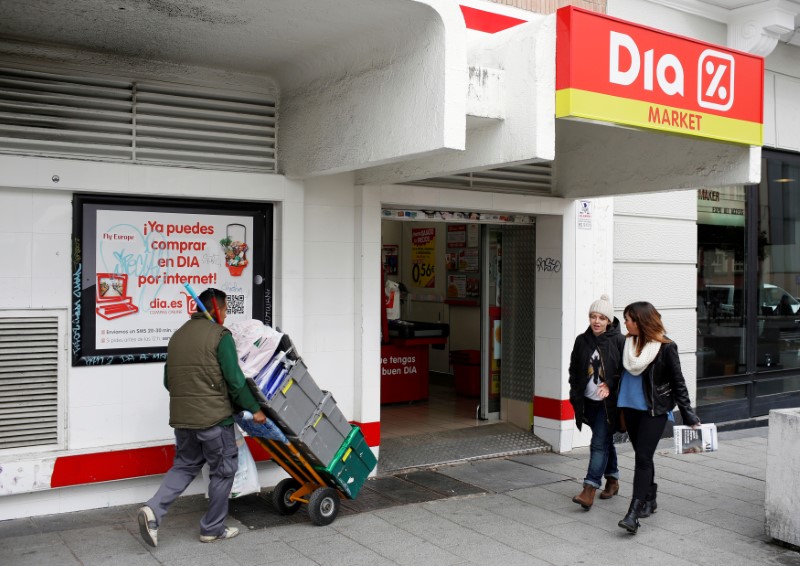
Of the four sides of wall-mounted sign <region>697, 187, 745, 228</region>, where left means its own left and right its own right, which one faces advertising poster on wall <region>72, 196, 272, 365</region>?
right

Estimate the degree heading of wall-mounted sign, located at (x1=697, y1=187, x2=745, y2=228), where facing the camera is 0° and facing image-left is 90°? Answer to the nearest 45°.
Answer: approximately 315°

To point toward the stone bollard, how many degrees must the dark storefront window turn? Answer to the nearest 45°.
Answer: approximately 45° to its right

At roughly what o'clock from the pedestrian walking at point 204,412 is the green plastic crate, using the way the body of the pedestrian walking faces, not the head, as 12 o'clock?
The green plastic crate is roughly at 1 o'clock from the pedestrian walking.

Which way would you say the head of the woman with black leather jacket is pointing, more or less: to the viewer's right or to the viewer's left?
to the viewer's left

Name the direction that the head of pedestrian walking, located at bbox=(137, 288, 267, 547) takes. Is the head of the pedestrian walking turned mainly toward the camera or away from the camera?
away from the camera

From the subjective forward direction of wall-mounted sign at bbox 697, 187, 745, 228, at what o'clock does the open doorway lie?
The open doorway is roughly at 4 o'clock from the wall-mounted sign.

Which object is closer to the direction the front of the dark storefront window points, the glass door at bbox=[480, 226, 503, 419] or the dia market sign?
the dia market sign

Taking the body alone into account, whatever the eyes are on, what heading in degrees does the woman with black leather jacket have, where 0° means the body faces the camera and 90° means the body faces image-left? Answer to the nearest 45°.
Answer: approximately 45°

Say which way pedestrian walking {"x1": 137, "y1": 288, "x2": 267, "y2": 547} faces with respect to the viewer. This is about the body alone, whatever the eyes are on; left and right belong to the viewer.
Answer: facing away from the viewer and to the right of the viewer
